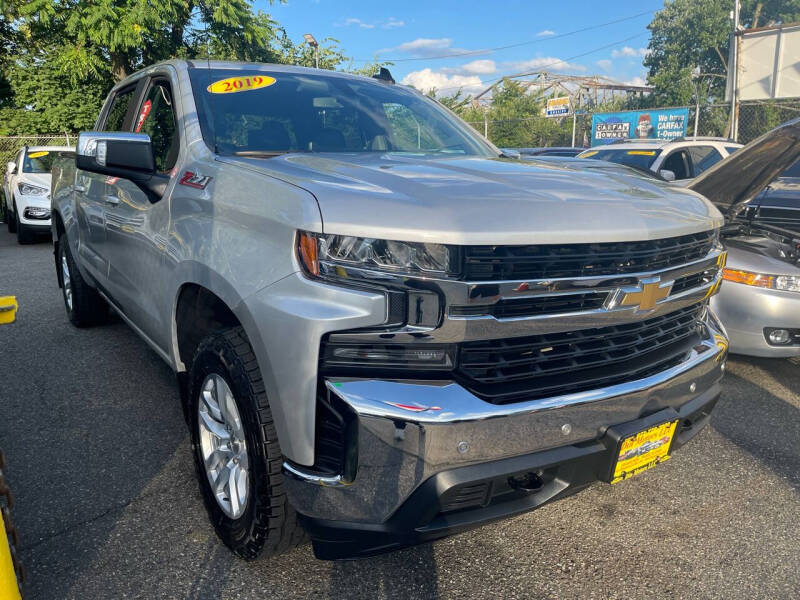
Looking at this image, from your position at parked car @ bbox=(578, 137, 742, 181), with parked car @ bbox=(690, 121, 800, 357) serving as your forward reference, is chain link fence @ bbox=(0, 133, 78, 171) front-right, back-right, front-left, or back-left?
back-right

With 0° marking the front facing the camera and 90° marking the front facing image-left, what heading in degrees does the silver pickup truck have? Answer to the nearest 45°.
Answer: approximately 315°

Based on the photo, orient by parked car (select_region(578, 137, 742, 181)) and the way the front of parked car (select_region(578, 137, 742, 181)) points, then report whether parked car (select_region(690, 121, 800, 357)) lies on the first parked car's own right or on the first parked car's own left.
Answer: on the first parked car's own left

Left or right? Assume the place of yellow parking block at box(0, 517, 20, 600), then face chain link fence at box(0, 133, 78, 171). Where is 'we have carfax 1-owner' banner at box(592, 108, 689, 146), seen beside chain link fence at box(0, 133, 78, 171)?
right

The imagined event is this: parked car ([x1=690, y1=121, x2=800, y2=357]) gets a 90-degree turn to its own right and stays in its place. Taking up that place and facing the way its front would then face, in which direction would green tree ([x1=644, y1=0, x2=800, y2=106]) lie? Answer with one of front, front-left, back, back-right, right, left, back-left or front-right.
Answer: back-right

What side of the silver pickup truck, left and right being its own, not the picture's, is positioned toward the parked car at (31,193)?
back

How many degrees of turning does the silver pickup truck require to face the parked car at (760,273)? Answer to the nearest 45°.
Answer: approximately 90° to its left

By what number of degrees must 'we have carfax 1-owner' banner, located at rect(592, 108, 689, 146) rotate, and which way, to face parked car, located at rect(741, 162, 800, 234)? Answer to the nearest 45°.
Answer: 0° — it already faces it

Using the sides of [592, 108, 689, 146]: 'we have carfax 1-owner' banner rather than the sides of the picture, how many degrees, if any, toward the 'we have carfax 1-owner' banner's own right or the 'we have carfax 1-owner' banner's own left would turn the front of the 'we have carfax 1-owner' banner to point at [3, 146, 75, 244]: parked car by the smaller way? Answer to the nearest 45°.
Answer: approximately 45° to the 'we have carfax 1-owner' banner's own right

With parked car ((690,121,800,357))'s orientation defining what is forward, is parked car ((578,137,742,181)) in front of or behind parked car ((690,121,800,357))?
behind

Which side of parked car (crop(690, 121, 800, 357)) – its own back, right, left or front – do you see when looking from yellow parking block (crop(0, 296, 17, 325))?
right
